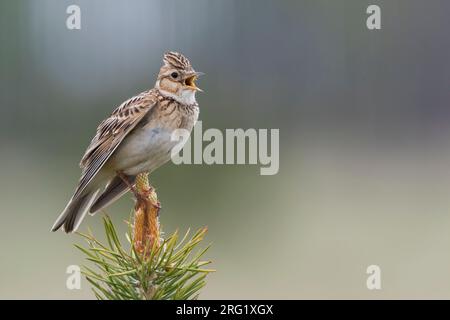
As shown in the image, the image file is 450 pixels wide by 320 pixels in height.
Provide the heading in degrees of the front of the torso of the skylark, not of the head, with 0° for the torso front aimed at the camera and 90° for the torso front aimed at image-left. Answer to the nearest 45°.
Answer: approximately 270°
